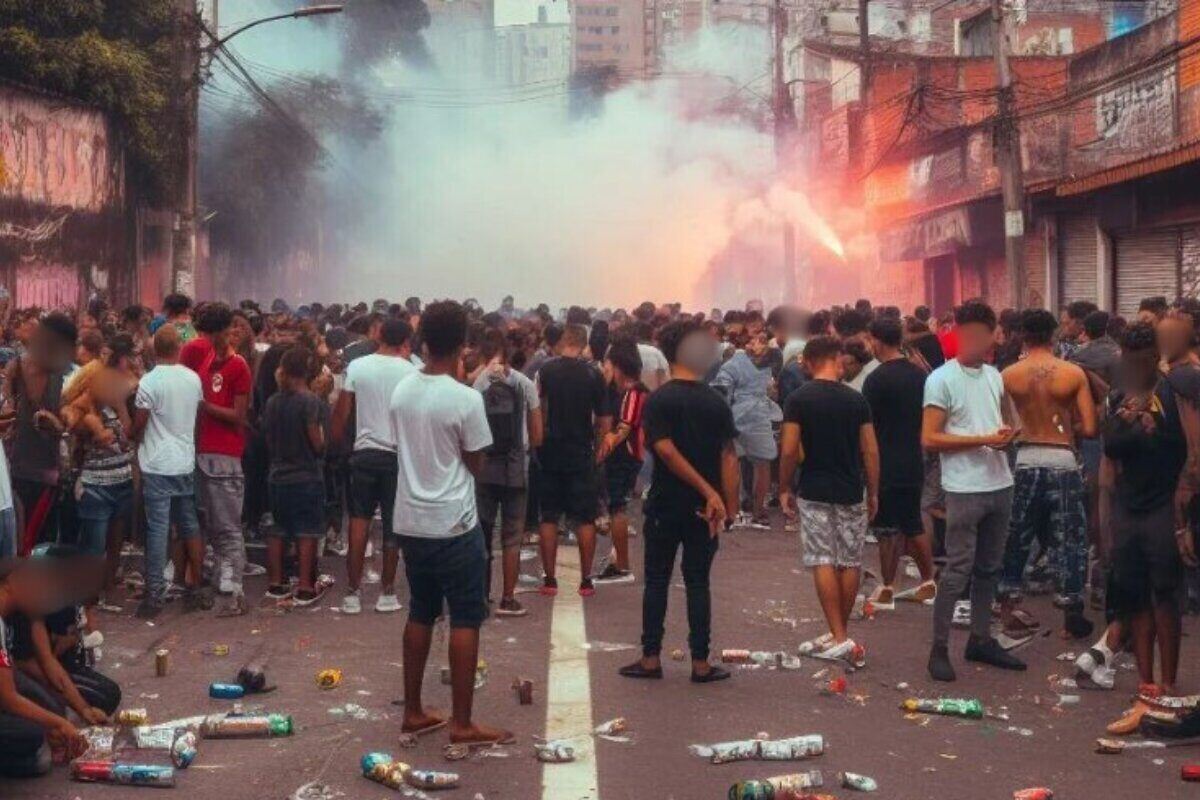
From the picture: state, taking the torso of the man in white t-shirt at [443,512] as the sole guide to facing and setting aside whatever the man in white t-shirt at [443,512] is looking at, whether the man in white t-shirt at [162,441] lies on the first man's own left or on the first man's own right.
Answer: on the first man's own left

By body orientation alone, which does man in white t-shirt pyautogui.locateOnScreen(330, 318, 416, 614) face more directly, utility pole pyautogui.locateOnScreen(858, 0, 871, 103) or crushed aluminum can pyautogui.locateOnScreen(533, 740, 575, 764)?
the utility pole

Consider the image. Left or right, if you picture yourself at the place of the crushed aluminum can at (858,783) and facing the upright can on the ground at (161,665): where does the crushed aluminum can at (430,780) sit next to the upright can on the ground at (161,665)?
left

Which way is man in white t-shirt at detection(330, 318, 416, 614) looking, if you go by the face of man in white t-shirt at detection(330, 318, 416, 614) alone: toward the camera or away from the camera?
away from the camera

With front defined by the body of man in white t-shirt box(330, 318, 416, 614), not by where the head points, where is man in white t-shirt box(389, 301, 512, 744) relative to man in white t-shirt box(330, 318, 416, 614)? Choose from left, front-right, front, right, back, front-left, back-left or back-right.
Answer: back

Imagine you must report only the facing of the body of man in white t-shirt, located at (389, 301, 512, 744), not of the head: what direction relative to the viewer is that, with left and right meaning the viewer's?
facing away from the viewer and to the right of the viewer

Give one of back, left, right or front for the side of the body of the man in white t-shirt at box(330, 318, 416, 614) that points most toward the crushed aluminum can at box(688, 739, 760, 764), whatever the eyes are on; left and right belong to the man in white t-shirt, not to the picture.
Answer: back

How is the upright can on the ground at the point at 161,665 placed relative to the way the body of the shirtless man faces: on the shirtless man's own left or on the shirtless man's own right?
on the shirtless man's own left

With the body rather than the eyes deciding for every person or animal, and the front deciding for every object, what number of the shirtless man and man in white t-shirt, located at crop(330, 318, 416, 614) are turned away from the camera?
2

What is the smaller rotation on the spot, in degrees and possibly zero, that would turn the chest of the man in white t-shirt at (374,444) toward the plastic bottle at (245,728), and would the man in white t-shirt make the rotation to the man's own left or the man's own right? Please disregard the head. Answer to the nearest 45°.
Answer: approximately 180°

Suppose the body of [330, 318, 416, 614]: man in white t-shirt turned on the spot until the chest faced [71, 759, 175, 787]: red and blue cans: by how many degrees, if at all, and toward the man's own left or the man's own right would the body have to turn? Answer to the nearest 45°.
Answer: approximately 180°

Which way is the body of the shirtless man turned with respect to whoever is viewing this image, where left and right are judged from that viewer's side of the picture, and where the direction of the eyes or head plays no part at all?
facing away from the viewer

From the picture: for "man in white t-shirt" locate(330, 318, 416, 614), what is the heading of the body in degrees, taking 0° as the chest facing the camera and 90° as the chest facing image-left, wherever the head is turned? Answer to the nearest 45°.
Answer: approximately 180°
